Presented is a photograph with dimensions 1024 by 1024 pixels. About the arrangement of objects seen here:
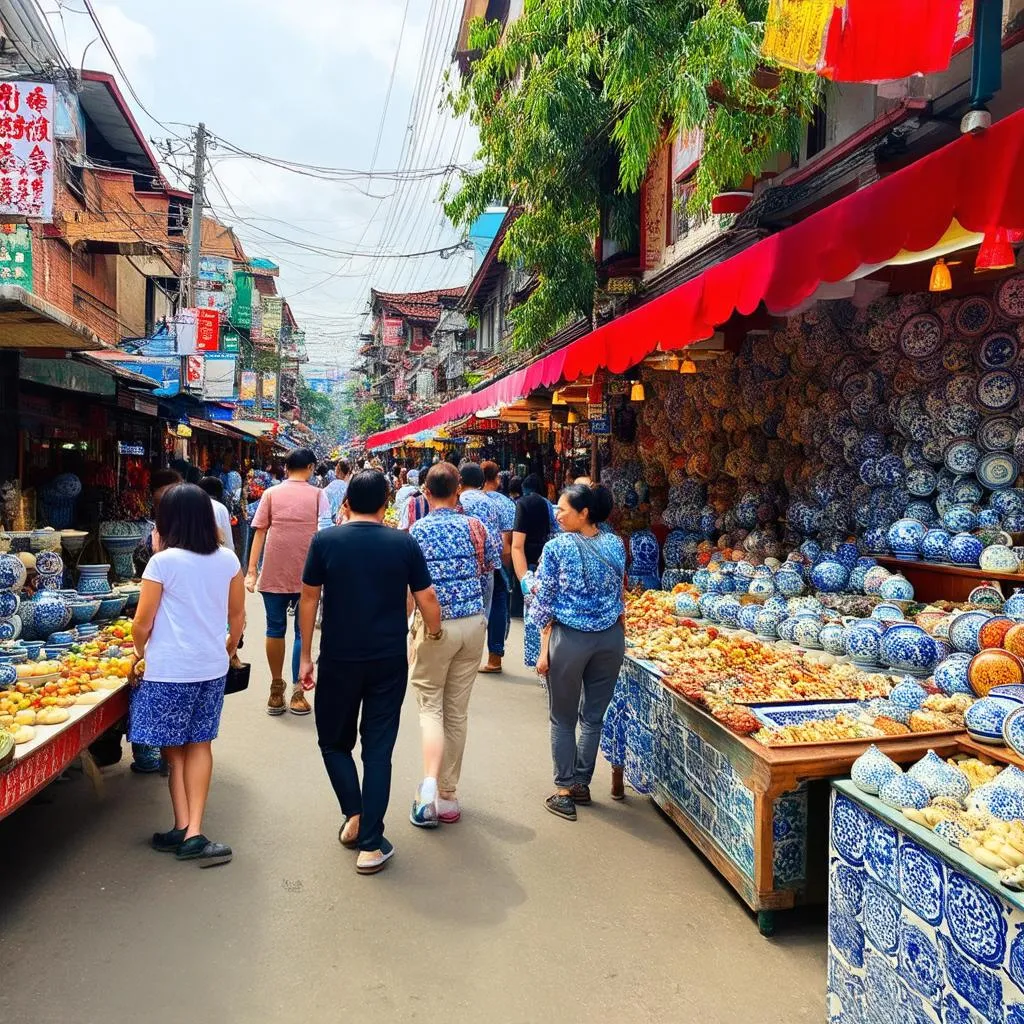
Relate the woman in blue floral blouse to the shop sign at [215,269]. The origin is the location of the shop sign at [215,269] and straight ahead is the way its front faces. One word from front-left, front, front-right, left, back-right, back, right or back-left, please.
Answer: front

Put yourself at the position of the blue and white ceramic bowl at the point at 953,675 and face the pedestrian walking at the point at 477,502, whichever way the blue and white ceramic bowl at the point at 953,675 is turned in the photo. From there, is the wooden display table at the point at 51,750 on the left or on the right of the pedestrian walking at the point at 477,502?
left

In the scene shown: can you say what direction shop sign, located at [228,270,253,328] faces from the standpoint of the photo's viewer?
facing the viewer

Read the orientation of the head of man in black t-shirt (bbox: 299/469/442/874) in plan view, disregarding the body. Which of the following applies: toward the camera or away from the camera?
away from the camera

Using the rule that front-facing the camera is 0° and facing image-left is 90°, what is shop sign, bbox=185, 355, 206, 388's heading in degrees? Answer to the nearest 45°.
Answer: approximately 0°

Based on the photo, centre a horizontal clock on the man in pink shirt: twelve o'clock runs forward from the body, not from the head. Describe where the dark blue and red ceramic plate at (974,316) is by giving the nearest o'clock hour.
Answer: The dark blue and red ceramic plate is roughly at 4 o'clock from the man in pink shirt.

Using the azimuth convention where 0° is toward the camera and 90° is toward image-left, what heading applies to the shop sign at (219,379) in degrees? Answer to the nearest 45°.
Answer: approximately 0°

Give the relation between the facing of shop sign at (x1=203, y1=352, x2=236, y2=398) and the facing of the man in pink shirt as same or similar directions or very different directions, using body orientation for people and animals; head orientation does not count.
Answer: very different directions

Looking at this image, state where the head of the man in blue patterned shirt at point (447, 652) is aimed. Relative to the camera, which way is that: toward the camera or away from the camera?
away from the camera

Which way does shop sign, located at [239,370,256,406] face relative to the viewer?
toward the camera

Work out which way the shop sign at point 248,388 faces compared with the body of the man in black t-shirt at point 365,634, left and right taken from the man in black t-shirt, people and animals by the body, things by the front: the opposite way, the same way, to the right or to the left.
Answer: the opposite way

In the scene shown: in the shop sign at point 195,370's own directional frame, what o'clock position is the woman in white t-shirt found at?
The woman in white t-shirt is roughly at 12 o'clock from the shop sign.

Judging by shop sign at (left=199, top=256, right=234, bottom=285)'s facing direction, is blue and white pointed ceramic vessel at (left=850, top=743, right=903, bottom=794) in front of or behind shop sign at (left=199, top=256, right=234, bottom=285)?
in front

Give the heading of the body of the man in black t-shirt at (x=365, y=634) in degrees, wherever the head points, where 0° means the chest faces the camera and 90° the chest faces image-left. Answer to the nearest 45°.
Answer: approximately 180°

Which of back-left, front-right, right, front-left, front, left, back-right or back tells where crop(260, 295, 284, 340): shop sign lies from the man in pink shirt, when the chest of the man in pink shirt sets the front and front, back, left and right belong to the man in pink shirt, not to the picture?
front

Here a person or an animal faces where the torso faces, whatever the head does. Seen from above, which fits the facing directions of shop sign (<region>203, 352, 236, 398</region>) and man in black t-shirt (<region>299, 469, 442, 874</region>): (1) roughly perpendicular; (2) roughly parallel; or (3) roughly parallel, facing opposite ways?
roughly parallel, facing opposite ways

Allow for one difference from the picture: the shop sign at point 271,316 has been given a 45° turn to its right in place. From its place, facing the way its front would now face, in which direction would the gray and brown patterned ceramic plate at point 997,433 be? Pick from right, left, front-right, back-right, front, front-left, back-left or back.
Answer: front-left

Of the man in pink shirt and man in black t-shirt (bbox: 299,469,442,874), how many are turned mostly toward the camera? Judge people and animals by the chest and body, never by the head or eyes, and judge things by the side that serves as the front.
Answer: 0

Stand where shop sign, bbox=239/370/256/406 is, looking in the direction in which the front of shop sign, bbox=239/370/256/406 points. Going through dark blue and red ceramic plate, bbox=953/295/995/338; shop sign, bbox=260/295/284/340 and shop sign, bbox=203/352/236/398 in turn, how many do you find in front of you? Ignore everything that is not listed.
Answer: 2

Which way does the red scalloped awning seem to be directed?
to the viewer's left
